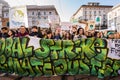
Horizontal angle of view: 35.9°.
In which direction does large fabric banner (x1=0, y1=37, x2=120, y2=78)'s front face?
toward the camera
